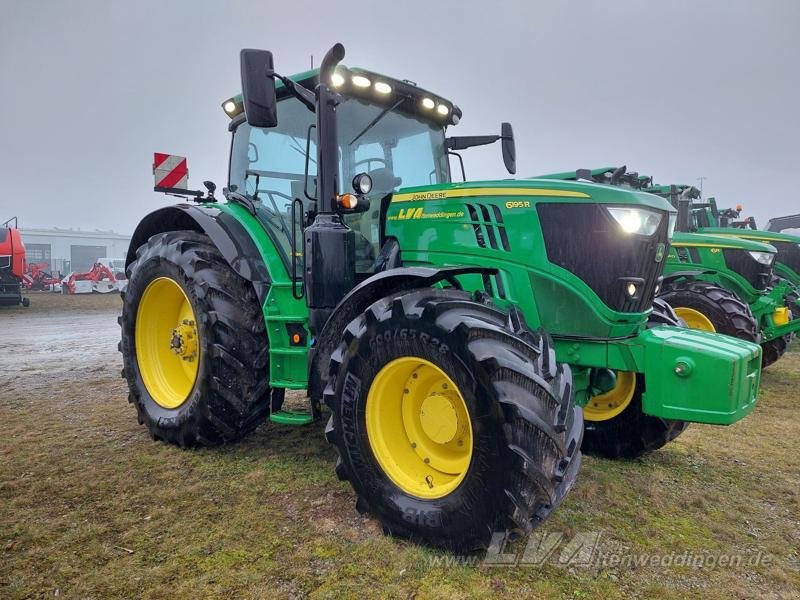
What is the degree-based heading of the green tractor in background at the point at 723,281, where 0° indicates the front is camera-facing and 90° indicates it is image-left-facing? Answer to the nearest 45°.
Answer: approximately 315°

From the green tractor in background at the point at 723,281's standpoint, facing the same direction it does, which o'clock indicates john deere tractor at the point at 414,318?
The john deere tractor is roughly at 2 o'clock from the green tractor in background.

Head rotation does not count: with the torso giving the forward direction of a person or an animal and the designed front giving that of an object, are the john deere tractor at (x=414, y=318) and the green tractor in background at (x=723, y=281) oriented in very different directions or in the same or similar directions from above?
same or similar directions

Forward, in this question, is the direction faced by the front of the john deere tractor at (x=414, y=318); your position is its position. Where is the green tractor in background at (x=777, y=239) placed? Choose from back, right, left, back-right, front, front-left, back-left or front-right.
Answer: left

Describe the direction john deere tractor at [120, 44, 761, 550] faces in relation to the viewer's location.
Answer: facing the viewer and to the right of the viewer

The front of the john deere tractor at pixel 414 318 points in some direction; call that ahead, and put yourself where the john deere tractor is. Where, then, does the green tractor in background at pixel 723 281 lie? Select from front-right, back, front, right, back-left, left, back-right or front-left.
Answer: left

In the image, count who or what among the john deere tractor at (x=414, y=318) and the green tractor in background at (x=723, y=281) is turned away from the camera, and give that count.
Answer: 0
